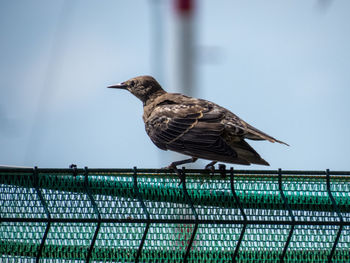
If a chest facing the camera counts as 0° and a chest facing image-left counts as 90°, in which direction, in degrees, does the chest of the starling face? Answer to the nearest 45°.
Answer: approximately 90°
